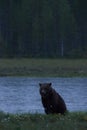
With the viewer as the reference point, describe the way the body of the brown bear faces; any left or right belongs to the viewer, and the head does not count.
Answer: facing the viewer and to the left of the viewer
